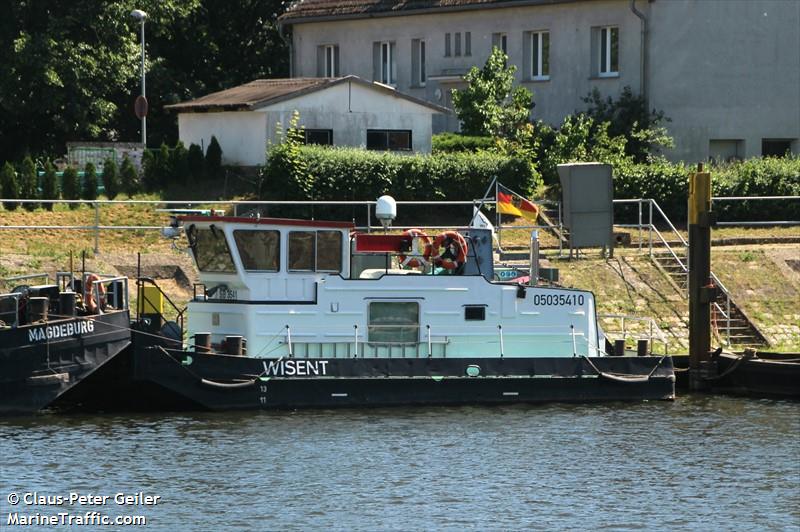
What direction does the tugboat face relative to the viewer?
to the viewer's left

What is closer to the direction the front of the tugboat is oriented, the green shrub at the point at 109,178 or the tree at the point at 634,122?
the green shrub
